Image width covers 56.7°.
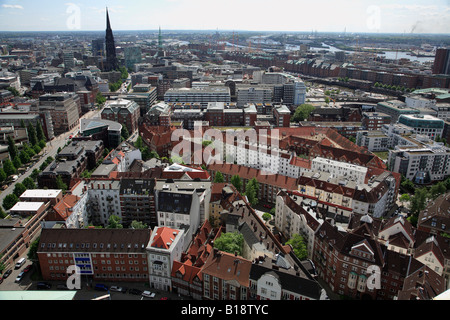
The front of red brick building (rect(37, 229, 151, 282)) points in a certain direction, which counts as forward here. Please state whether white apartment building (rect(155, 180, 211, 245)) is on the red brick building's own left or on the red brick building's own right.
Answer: on the red brick building's own left

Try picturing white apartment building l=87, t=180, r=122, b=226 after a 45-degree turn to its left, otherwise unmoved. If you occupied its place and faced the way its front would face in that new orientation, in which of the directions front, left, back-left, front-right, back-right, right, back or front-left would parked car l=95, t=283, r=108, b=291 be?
front-right

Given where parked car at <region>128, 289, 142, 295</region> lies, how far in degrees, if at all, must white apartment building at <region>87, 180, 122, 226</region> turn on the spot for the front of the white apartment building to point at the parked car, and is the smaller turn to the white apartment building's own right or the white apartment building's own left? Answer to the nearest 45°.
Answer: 0° — it already faces it

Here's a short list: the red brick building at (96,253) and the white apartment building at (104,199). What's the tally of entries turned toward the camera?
2

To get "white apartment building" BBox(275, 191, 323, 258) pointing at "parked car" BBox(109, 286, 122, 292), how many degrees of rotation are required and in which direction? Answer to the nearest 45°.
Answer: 0° — it already faces it

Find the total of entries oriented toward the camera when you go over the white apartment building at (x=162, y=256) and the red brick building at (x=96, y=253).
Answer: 2

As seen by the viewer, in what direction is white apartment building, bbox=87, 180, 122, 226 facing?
toward the camera

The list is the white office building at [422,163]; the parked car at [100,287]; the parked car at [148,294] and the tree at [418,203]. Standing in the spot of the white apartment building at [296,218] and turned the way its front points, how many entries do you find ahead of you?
2

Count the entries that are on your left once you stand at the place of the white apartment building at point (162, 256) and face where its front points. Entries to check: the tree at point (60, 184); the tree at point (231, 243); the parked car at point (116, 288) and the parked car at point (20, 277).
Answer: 1

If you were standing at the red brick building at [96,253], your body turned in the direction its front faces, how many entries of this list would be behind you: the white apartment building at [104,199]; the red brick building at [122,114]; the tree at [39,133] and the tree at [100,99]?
4

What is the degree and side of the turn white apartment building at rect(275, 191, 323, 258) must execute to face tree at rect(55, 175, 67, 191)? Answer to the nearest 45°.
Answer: approximately 45° to its right

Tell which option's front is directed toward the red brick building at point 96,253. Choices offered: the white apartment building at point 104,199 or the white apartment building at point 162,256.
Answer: the white apartment building at point 104,199

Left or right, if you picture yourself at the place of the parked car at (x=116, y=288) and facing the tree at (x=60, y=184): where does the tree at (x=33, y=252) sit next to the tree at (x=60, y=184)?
left

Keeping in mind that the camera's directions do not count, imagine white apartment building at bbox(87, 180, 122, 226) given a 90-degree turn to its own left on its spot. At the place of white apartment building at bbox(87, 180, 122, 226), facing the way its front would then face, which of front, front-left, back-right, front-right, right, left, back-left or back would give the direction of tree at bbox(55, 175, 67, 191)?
back-left

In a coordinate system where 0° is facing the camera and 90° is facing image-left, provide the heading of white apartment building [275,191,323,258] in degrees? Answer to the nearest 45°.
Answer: approximately 45°

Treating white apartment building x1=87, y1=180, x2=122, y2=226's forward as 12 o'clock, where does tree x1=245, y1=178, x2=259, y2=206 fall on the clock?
The tree is roughly at 9 o'clock from the white apartment building.

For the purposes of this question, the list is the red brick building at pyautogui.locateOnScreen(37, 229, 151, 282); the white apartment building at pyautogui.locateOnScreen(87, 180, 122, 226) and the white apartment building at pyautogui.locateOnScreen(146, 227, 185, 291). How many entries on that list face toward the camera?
3
